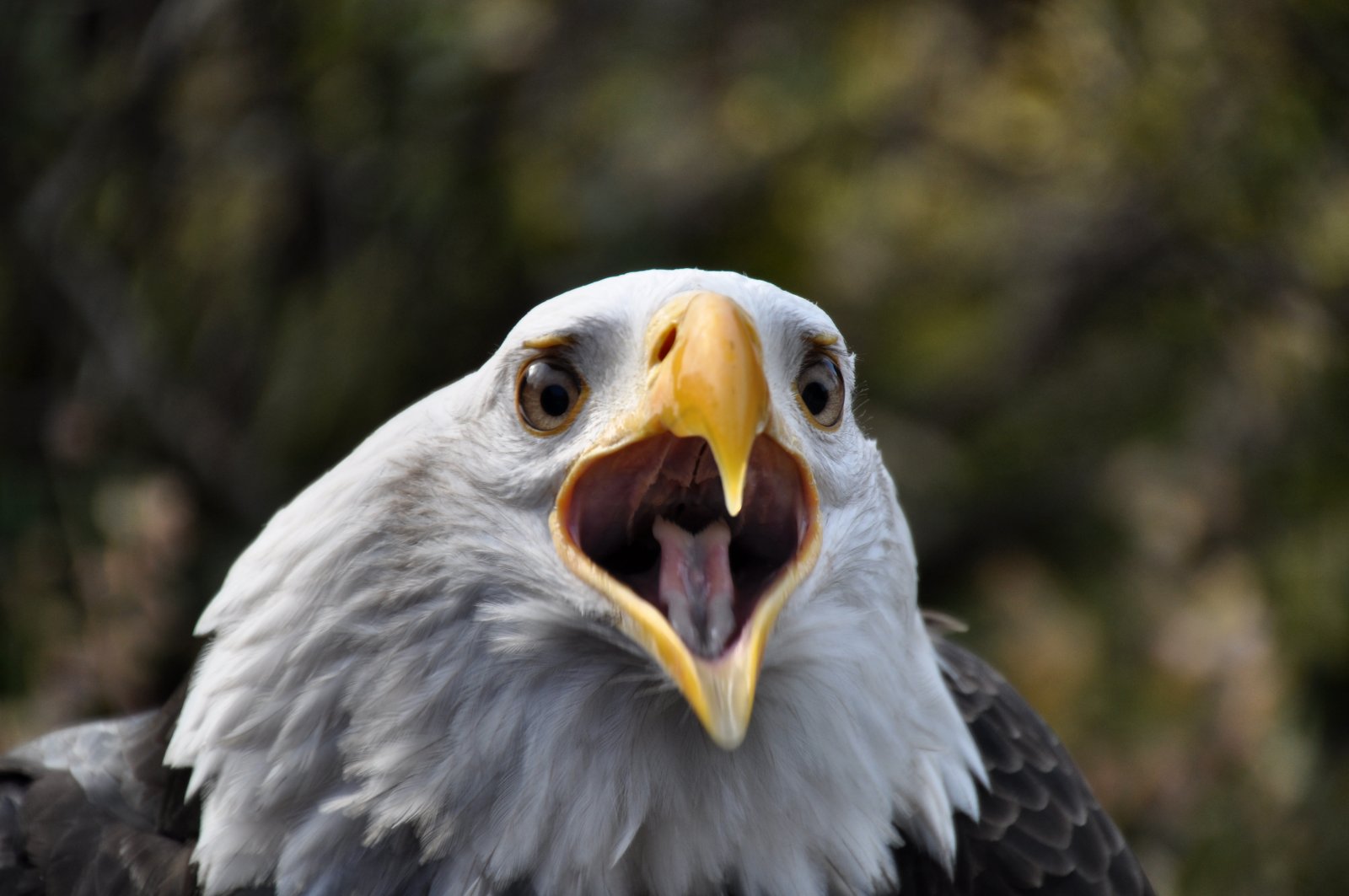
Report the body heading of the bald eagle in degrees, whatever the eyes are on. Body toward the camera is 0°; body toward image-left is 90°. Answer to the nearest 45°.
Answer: approximately 0°
